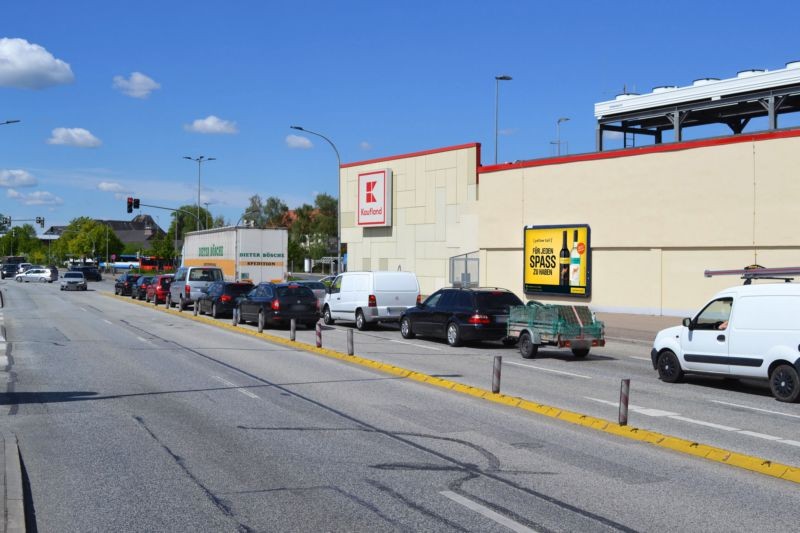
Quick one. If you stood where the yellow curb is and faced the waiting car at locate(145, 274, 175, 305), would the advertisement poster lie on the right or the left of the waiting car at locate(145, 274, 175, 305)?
right

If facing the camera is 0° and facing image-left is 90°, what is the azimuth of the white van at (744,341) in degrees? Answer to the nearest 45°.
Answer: approximately 135°

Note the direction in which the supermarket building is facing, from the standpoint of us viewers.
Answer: facing the viewer and to the left of the viewer

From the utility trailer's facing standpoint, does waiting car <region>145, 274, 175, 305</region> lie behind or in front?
in front

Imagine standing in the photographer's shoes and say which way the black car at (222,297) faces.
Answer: facing away from the viewer and to the left of the viewer

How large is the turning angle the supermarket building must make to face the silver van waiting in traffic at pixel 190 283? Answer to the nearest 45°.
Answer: approximately 45° to its right

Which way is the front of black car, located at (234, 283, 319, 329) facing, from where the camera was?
facing away from the viewer and to the left of the viewer

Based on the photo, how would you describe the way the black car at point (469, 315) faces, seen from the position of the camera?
facing away from the viewer and to the left of the viewer

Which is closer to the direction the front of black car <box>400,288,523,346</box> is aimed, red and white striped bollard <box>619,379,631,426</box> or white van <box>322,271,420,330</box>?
the white van

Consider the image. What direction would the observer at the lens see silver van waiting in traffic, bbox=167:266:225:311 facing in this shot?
facing away from the viewer and to the left of the viewer

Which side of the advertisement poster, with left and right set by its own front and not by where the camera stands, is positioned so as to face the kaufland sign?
right

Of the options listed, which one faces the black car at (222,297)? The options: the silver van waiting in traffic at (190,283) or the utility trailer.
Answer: the utility trailer

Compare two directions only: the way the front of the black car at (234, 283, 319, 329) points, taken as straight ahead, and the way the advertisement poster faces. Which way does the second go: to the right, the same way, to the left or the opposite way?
to the left

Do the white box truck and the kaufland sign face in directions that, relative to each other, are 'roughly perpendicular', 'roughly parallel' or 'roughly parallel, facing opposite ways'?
roughly perpendicular

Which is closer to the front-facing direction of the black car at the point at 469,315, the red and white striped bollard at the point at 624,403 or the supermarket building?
the supermarket building

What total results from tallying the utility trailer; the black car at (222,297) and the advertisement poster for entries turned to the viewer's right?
0
